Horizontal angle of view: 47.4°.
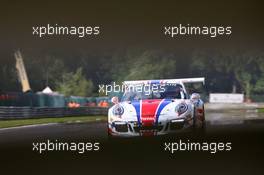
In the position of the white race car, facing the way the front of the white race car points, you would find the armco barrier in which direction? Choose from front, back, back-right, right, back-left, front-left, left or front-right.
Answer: right

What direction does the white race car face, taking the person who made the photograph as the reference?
facing the viewer
